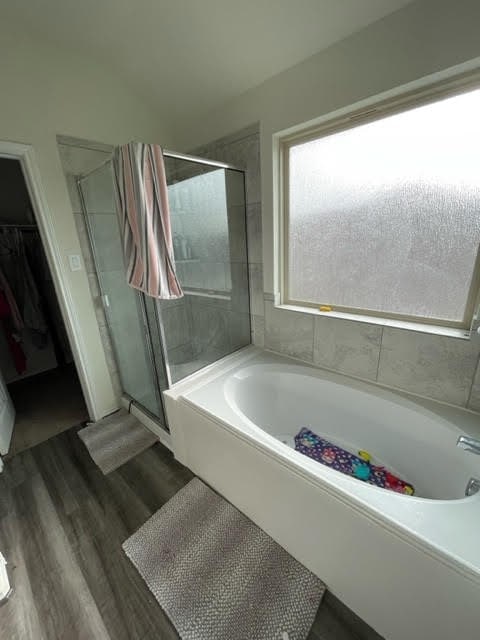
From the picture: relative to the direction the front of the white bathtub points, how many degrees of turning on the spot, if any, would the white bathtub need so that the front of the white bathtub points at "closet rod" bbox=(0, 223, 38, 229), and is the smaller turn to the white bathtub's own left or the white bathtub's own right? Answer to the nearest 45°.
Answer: approximately 45° to the white bathtub's own right

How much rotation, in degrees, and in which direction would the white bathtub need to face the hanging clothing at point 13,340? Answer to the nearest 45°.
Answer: approximately 45° to its right

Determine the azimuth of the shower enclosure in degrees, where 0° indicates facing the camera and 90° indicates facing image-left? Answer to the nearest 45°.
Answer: approximately 45°

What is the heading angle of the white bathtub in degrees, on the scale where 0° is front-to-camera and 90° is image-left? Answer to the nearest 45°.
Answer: approximately 45°

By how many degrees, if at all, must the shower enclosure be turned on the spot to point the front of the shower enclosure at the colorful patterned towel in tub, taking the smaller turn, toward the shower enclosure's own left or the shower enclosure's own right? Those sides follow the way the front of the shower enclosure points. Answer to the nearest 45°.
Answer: approximately 90° to the shower enclosure's own left

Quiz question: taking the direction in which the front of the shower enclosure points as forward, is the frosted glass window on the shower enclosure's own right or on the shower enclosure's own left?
on the shower enclosure's own left

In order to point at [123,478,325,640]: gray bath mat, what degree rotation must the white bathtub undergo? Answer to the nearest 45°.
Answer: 0° — it already faces it

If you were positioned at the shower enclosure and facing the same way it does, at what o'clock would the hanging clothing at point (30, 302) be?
The hanging clothing is roughly at 3 o'clock from the shower enclosure.

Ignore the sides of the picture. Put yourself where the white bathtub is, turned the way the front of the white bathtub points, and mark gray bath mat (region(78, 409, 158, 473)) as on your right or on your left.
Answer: on your right
